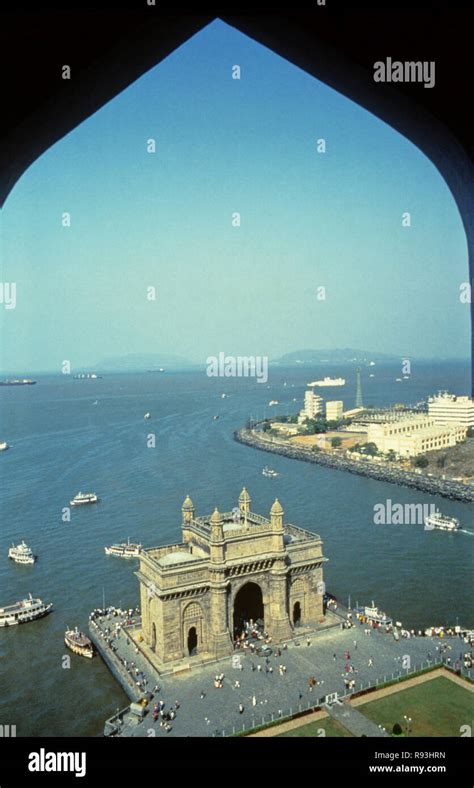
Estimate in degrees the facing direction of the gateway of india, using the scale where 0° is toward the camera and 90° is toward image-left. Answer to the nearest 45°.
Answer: approximately 315°

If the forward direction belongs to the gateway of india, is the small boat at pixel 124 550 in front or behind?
behind

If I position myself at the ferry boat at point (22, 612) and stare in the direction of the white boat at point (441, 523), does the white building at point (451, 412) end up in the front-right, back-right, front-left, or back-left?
front-left

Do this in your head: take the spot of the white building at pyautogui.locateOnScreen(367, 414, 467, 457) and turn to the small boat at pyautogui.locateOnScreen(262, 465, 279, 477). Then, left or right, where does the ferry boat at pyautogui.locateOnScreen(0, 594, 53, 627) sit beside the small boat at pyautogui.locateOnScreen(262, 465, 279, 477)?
left

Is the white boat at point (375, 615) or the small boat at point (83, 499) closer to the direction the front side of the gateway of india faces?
the white boat

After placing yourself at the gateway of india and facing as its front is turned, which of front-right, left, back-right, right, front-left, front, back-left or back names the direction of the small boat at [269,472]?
back-left

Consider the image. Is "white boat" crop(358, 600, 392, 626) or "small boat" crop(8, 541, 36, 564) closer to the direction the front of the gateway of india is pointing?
the white boat

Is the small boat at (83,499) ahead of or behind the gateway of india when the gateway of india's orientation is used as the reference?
behind

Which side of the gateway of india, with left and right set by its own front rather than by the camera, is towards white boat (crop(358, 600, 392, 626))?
left

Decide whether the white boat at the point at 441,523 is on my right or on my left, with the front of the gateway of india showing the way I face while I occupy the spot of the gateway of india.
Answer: on my left
